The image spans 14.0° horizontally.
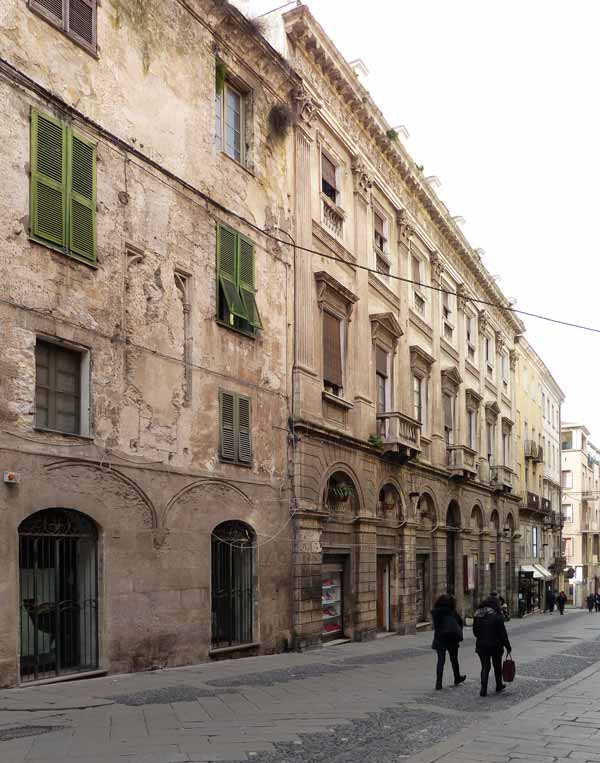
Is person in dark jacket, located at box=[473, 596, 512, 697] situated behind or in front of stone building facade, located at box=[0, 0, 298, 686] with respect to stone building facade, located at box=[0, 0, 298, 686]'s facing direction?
in front

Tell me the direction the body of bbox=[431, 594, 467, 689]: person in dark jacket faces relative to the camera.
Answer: away from the camera

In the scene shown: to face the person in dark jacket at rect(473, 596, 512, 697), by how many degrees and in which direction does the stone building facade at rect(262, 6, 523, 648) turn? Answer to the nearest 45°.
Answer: approximately 45° to its right

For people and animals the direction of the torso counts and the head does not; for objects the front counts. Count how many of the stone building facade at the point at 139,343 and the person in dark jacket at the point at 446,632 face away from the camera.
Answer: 1

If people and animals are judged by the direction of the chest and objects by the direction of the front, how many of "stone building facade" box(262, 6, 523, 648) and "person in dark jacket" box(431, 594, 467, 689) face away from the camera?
1

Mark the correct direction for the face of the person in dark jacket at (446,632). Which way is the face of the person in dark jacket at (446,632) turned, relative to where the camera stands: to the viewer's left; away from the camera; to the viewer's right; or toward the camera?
away from the camera

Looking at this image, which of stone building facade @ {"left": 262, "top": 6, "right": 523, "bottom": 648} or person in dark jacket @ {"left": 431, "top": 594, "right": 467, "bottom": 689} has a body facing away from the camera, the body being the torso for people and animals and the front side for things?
the person in dark jacket

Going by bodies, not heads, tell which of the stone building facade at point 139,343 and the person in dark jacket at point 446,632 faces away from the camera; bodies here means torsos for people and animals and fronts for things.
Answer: the person in dark jacket

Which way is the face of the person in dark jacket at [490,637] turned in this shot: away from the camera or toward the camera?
away from the camera

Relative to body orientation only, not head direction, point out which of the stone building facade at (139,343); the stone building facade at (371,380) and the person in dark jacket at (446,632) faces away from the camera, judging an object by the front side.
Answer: the person in dark jacket

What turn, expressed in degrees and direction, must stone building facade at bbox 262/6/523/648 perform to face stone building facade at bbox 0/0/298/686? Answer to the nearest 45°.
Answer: approximately 45° to its right
